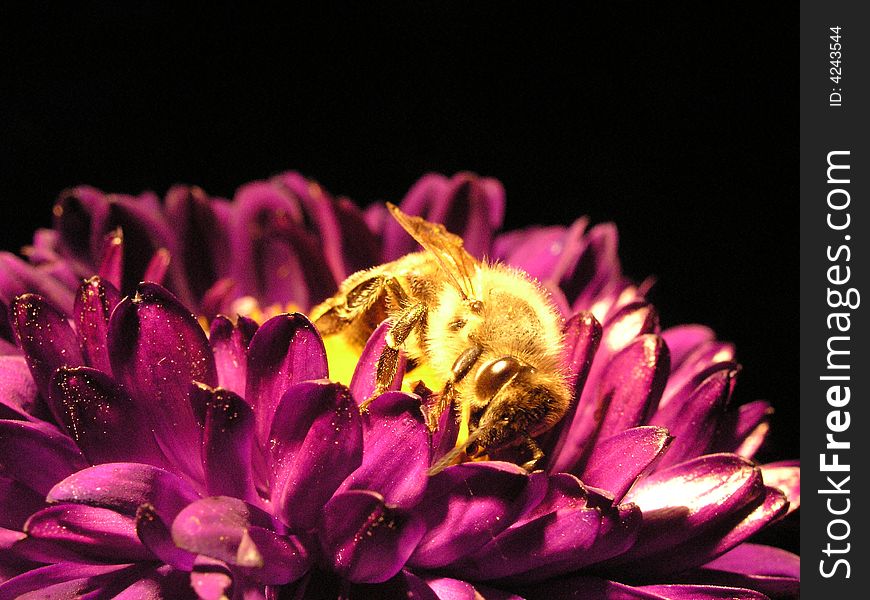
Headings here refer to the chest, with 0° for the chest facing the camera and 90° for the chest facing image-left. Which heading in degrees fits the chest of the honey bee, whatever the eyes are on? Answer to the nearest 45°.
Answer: approximately 315°
